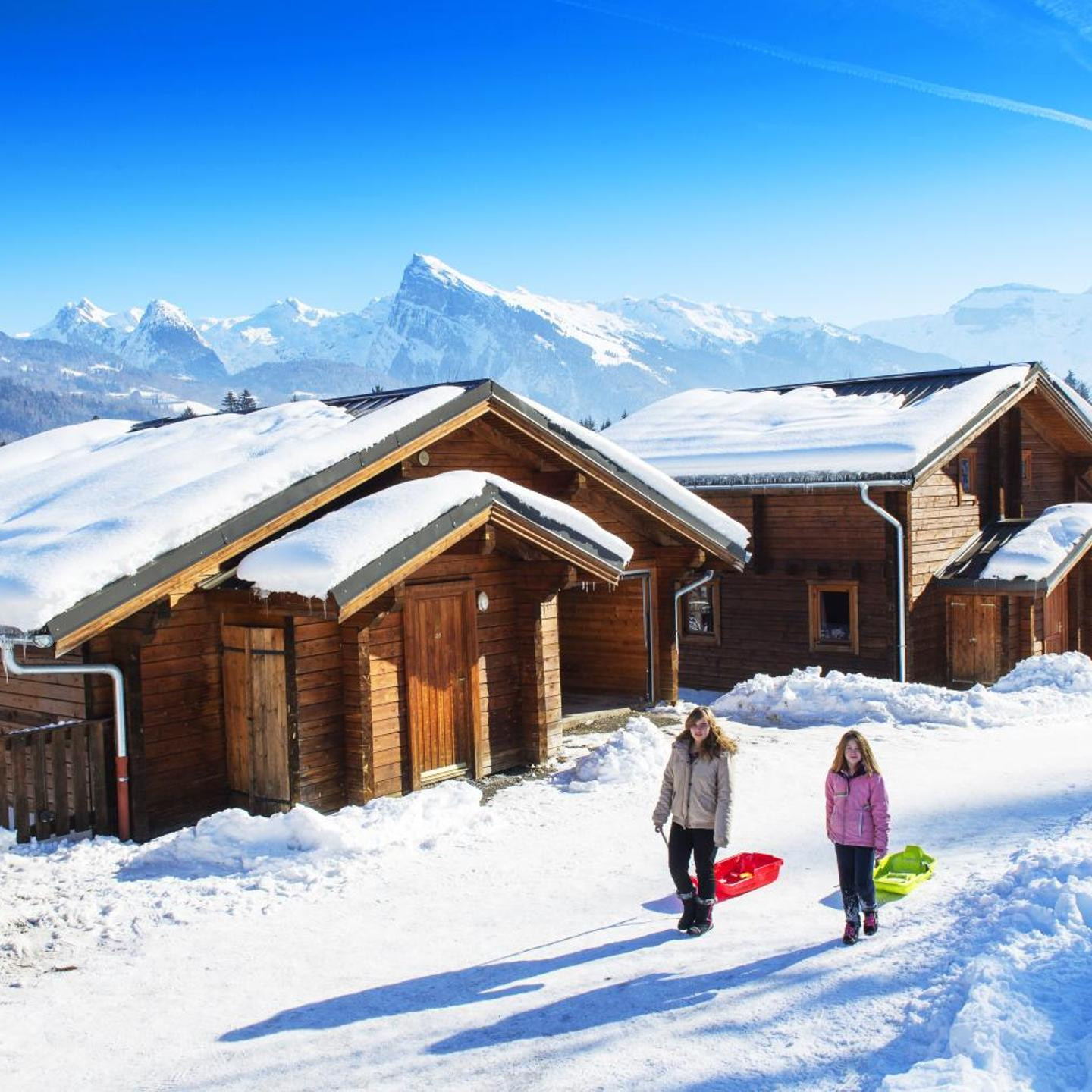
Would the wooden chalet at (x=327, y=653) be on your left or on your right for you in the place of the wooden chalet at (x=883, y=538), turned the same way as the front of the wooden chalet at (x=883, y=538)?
on your right

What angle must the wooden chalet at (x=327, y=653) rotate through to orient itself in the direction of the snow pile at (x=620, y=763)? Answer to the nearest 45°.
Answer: approximately 45° to its left

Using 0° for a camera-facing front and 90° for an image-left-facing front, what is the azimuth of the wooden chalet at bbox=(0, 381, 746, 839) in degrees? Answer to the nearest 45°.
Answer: approximately 315°

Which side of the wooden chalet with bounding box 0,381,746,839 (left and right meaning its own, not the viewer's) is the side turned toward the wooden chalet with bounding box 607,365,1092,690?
left

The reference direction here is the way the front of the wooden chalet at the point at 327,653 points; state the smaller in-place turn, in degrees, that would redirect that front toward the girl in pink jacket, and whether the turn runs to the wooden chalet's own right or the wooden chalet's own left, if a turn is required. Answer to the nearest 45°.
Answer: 0° — it already faces them

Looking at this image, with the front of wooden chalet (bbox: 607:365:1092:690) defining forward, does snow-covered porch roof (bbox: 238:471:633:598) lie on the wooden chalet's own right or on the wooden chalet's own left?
on the wooden chalet's own right
